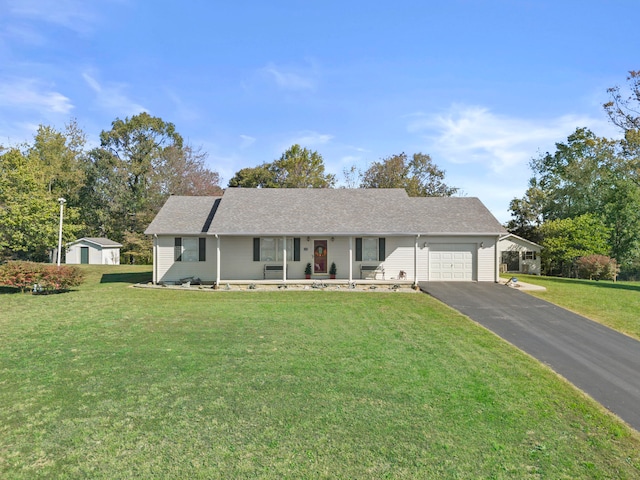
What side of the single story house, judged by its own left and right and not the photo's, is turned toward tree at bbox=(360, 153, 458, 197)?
back

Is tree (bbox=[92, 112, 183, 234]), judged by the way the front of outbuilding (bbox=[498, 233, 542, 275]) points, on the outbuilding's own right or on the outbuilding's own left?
on the outbuilding's own right

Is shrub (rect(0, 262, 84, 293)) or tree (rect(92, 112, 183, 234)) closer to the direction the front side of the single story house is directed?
the shrub

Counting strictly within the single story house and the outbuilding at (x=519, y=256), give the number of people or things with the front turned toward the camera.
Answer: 2

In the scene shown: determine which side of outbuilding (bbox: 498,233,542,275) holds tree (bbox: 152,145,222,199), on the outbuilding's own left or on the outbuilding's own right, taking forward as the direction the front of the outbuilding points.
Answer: on the outbuilding's own right

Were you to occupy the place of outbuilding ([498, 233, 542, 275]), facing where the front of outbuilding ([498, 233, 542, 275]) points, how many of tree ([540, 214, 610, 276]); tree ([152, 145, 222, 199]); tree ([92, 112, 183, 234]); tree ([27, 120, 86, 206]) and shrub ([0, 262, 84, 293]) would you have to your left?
1

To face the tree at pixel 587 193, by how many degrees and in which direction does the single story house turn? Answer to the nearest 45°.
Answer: approximately 135° to its left

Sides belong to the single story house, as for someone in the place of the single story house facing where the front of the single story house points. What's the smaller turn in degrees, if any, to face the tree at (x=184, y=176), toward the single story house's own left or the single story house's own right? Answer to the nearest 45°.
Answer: approximately 135° to the single story house's own right

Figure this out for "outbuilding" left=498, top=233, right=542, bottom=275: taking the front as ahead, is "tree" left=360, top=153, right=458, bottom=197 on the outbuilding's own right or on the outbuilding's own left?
on the outbuilding's own right

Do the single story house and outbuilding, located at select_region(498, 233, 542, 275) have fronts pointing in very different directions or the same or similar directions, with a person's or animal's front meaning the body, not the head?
same or similar directions

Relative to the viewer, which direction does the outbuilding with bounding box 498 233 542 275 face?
toward the camera

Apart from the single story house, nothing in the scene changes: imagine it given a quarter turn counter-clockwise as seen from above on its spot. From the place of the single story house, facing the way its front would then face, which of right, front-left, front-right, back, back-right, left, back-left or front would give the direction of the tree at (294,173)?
left

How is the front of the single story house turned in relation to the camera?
facing the viewer

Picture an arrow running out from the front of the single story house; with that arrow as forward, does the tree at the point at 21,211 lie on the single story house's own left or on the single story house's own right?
on the single story house's own right

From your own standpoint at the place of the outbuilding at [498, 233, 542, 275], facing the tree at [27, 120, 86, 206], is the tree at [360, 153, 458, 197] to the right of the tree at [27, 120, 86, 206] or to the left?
right
